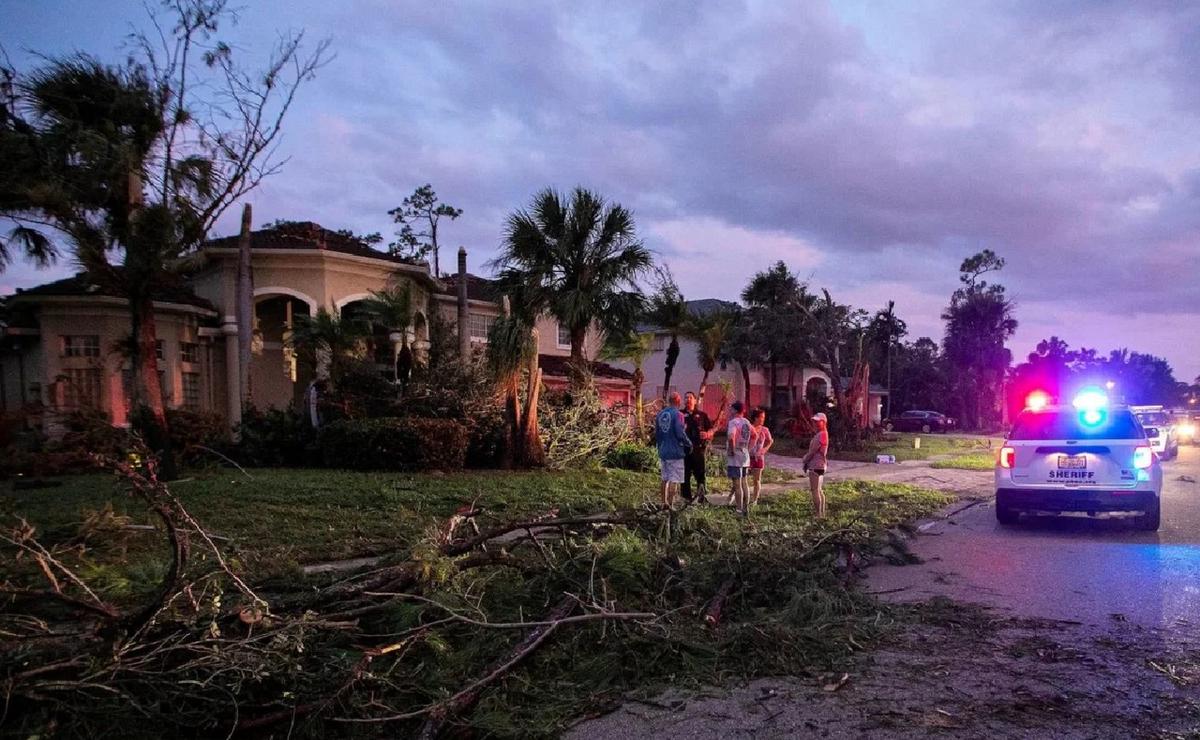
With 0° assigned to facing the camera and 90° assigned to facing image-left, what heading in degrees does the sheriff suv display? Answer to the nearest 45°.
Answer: approximately 180°

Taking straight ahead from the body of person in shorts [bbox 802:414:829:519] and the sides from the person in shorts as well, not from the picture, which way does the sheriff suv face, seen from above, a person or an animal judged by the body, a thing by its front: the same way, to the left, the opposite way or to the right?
to the right

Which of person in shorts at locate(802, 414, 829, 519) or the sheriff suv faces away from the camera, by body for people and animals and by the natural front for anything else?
the sheriff suv

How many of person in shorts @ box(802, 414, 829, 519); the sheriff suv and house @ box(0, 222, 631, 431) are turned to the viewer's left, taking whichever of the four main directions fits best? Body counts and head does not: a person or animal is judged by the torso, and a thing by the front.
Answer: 1

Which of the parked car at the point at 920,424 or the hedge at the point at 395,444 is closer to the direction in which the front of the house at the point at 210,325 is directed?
the hedge

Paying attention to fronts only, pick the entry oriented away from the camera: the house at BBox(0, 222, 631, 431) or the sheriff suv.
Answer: the sheriff suv

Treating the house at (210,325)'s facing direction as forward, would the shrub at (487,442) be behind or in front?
in front

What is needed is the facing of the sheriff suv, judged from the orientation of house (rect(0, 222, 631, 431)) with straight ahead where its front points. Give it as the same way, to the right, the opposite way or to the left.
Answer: to the left

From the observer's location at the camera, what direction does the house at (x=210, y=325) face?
facing the viewer and to the right of the viewer

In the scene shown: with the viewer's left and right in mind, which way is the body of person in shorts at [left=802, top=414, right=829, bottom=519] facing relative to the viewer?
facing to the left of the viewer

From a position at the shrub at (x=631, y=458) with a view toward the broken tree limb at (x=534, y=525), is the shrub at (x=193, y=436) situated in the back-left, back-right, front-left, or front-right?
front-right
